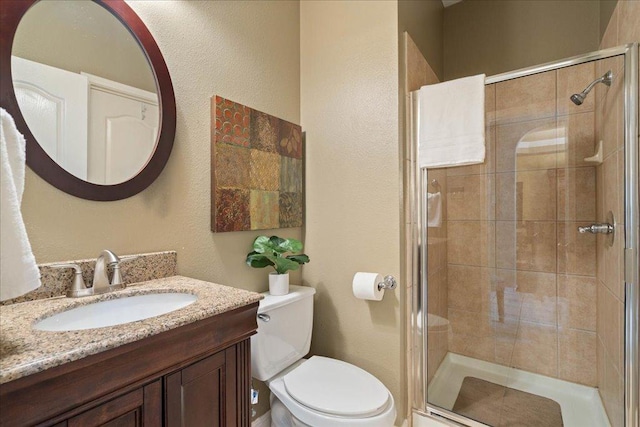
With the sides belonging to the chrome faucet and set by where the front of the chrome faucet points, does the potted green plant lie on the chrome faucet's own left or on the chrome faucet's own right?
on the chrome faucet's own left

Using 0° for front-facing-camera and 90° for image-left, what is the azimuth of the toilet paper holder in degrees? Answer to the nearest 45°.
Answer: approximately 45°

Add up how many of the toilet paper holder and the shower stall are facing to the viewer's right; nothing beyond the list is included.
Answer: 0

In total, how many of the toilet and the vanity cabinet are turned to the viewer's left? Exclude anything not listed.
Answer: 0

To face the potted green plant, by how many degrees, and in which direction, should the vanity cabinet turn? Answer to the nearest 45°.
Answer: approximately 90° to its left

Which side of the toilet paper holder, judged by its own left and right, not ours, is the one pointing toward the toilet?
front

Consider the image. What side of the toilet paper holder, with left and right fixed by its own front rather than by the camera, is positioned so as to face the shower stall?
left

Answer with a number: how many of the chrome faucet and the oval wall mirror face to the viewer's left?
0

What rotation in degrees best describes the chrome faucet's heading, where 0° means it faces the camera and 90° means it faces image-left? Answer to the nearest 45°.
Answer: approximately 315°

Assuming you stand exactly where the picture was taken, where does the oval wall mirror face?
facing the viewer and to the right of the viewer

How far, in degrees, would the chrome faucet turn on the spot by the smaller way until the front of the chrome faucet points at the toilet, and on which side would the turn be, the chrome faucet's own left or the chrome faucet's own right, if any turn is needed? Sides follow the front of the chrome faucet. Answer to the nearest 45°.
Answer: approximately 45° to the chrome faucet's own left
